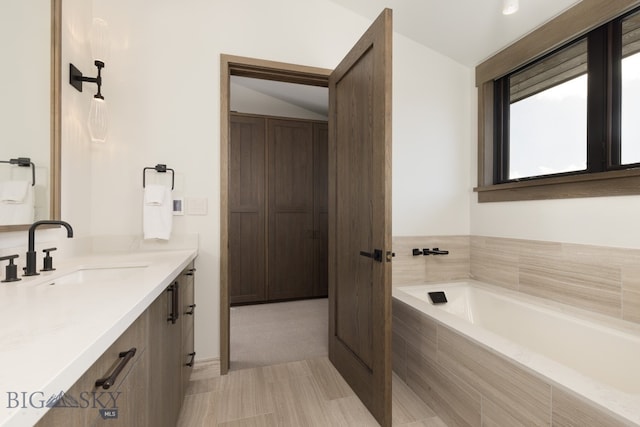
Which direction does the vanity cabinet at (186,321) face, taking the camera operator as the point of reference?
facing to the right of the viewer

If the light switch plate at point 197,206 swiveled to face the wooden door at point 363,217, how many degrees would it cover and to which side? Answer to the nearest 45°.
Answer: approximately 45° to its left

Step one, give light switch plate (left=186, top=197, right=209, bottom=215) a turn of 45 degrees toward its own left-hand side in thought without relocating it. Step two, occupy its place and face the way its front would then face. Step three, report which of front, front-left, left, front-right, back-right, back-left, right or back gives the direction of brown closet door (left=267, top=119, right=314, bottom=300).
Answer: left

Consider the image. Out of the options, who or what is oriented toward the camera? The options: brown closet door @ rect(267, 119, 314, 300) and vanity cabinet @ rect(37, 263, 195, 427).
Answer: the brown closet door

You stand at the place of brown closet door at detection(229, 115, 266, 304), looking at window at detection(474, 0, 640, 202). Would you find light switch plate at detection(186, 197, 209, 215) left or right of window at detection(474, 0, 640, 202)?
right

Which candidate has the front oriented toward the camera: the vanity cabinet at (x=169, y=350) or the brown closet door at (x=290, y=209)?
the brown closet door

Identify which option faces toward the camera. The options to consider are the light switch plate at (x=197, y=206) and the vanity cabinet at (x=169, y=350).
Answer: the light switch plate

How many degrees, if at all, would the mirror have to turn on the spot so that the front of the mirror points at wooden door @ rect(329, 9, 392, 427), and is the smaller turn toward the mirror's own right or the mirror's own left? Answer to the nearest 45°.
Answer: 0° — it already faces it

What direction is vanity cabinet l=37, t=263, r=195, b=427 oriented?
to the viewer's right

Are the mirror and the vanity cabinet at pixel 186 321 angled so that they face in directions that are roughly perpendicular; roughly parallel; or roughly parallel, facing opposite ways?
roughly parallel

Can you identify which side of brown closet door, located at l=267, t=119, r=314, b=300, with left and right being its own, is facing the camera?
front

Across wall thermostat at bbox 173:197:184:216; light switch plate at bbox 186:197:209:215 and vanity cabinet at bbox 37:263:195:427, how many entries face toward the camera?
2
